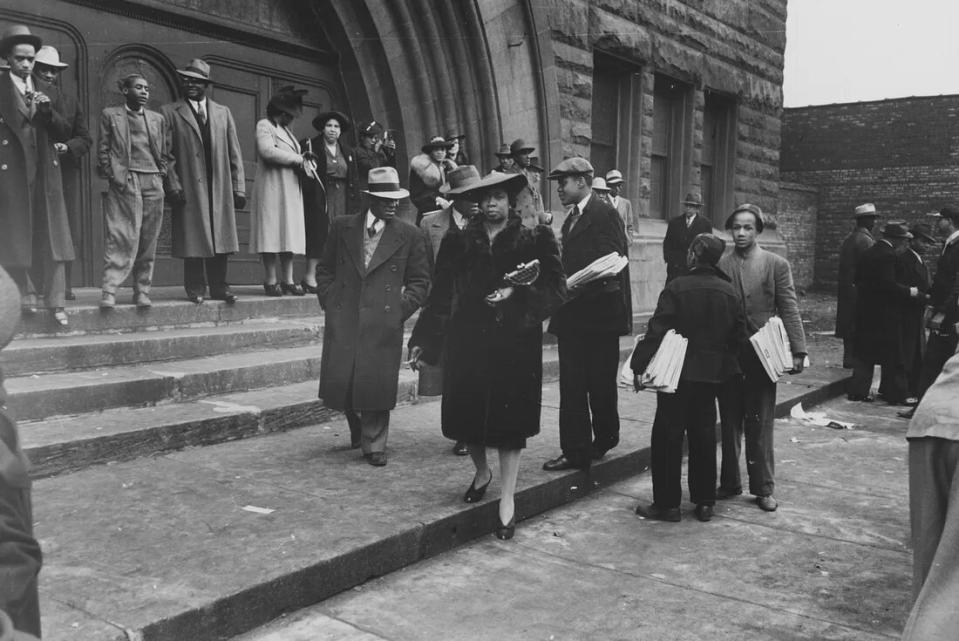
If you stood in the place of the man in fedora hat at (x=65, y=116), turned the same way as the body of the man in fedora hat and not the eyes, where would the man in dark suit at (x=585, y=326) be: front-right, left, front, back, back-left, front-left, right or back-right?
front-left

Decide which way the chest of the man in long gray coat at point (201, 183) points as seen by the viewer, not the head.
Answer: toward the camera

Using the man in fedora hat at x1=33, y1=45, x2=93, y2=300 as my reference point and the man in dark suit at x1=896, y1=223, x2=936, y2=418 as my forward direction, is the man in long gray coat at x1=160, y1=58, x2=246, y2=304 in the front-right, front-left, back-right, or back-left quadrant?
front-left

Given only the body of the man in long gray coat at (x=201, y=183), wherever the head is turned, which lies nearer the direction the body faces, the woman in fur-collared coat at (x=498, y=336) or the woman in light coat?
the woman in fur-collared coat

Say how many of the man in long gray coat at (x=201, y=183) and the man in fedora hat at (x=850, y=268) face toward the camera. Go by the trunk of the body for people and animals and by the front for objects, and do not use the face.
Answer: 1

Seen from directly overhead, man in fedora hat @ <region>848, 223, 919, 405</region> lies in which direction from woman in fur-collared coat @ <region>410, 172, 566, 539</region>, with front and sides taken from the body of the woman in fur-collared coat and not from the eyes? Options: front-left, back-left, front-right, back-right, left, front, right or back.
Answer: back-left

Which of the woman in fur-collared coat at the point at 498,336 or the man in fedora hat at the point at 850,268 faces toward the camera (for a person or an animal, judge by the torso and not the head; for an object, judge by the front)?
the woman in fur-collared coat

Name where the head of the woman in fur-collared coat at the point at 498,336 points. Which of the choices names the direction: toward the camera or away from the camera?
toward the camera

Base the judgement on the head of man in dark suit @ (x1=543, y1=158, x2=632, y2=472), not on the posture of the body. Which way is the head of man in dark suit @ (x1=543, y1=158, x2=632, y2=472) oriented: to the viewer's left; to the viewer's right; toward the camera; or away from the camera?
to the viewer's left

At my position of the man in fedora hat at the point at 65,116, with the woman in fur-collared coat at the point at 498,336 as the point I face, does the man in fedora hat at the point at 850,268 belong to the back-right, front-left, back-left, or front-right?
front-left

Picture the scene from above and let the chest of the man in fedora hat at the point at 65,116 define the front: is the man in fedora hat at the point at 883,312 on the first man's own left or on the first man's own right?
on the first man's own left

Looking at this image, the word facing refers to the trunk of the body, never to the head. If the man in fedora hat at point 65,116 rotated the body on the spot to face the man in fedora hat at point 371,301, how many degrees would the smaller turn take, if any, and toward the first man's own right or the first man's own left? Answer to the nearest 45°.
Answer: approximately 45° to the first man's own left

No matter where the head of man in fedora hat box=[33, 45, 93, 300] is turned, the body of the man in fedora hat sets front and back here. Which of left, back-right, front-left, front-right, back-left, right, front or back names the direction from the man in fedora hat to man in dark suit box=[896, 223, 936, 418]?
left

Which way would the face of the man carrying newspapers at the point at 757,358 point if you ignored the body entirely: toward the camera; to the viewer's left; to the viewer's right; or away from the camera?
toward the camera

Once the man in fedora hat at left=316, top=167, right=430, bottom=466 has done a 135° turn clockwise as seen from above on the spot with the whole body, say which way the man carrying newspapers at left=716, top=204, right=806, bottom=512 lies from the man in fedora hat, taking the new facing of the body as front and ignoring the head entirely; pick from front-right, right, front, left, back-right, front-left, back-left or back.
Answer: back-right

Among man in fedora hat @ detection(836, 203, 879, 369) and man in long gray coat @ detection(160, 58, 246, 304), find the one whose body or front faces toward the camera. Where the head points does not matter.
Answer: the man in long gray coat

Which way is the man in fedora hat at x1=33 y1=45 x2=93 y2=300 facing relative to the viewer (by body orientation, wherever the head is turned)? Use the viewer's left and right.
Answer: facing the viewer

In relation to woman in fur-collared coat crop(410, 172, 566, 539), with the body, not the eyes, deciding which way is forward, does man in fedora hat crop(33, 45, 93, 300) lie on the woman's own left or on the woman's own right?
on the woman's own right
